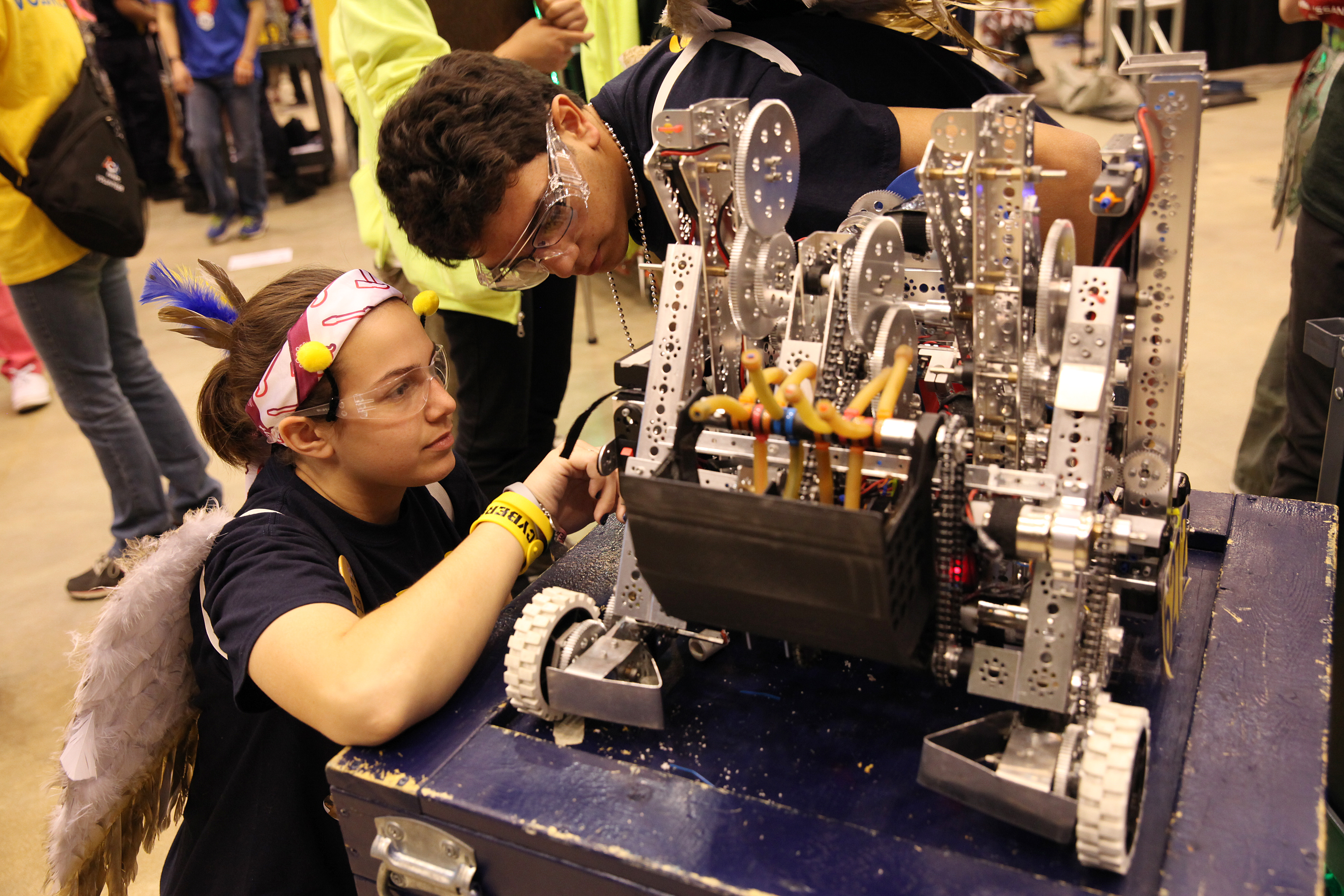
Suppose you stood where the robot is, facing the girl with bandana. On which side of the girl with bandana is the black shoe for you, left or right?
right

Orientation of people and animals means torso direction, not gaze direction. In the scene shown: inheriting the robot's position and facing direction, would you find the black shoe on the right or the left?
on its right

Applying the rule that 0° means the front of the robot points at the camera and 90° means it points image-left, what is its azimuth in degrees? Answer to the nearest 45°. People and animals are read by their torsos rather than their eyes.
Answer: approximately 45°

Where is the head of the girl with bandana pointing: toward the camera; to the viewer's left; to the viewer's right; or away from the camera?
to the viewer's right

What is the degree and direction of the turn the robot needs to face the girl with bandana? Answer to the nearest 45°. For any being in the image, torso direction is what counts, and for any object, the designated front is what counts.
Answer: approximately 45° to its right

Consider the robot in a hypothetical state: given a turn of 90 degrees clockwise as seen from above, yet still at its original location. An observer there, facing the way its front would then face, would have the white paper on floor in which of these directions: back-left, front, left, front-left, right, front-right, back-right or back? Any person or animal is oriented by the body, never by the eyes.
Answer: front
